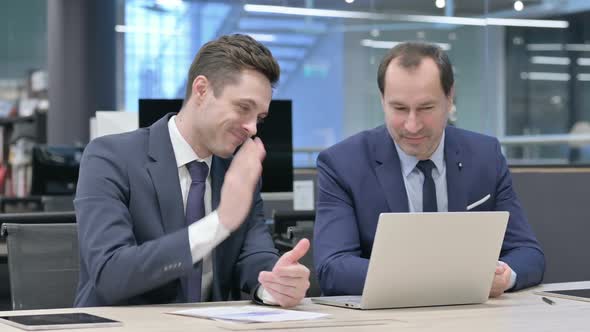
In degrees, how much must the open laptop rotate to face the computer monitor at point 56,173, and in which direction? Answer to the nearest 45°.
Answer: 0° — it already faces it

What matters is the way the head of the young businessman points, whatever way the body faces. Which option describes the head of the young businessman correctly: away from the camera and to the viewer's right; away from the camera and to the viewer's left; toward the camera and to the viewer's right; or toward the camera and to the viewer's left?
toward the camera and to the viewer's right

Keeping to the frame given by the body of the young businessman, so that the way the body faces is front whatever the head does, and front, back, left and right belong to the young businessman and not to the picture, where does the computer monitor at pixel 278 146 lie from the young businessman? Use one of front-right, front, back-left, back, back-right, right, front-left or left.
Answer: back-left

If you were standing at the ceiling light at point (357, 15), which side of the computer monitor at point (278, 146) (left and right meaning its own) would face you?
back

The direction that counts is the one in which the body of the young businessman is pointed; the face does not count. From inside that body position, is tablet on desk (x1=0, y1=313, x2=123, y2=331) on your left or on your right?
on your right

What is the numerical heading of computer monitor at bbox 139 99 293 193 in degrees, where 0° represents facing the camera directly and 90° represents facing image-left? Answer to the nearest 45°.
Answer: approximately 0°

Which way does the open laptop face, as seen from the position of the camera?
facing away from the viewer and to the left of the viewer

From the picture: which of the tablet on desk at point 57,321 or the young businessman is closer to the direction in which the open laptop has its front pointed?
the young businessman
